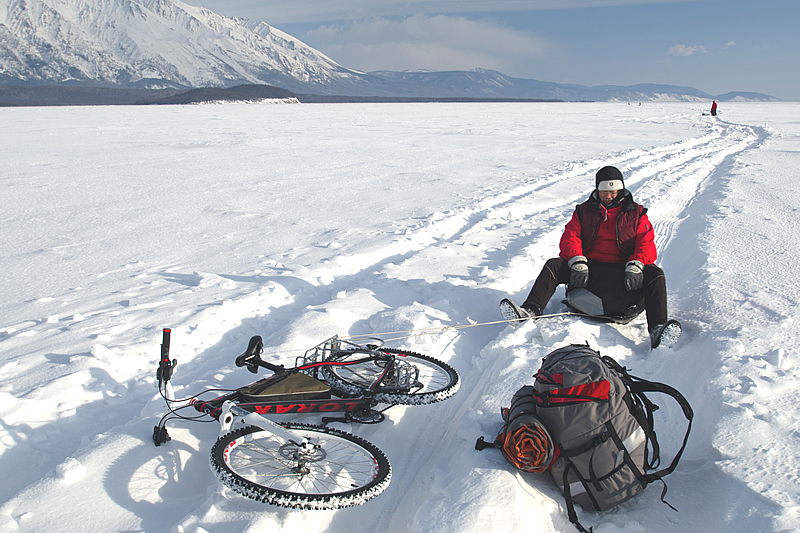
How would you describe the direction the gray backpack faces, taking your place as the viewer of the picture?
facing the viewer and to the left of the viewer

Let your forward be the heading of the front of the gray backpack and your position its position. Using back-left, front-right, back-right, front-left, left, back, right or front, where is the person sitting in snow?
back-right

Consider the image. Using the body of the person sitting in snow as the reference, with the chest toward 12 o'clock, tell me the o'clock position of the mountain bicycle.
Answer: The mountain bicycle is roughly at 1 o'clock from the person sitting in snow.

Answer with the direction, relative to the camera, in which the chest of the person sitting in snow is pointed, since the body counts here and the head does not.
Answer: toward the camera

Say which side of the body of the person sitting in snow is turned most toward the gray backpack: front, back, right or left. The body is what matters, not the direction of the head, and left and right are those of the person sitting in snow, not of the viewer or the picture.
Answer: front

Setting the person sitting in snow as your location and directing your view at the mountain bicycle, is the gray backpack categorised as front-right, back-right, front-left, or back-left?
front-left

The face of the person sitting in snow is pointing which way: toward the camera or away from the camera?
toward the camera

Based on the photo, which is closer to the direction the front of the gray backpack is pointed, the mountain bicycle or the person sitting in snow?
the mountain bicycle

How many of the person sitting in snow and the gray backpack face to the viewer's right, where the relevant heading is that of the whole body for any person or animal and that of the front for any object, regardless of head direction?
0
